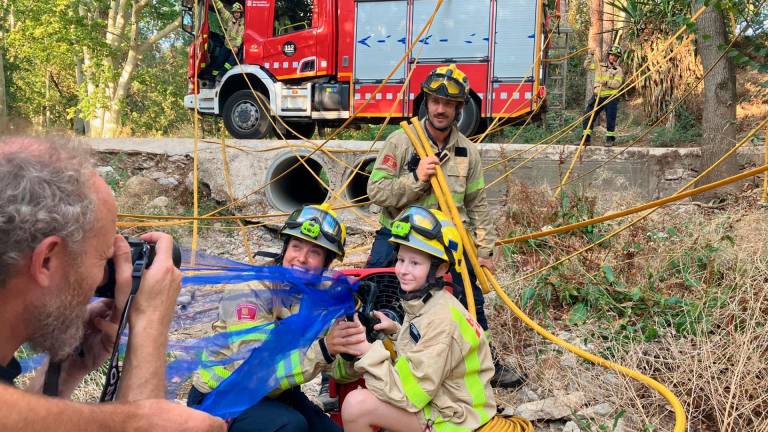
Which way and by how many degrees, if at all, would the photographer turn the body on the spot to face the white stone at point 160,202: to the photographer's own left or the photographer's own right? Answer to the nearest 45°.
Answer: approximately 90° to the photographer's own left

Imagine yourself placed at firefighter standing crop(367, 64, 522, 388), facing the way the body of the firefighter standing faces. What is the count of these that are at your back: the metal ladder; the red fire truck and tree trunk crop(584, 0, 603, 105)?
3

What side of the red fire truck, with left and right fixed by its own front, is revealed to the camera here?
left

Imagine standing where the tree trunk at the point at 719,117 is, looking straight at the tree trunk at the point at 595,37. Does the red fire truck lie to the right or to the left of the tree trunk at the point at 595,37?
left

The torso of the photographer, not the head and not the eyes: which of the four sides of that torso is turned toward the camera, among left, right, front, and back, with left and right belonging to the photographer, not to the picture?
right

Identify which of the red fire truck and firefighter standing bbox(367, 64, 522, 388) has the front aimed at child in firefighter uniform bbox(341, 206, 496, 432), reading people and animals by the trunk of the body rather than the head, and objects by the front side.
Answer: the firefighter standing

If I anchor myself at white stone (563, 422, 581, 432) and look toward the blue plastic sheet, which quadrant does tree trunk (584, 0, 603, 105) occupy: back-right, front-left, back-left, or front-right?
back-right

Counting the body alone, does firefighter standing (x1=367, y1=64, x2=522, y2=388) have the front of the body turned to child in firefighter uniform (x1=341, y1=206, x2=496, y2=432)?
yes

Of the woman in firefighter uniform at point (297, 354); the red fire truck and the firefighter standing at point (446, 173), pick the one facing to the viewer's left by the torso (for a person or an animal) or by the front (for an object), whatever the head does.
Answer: the red fire truck
